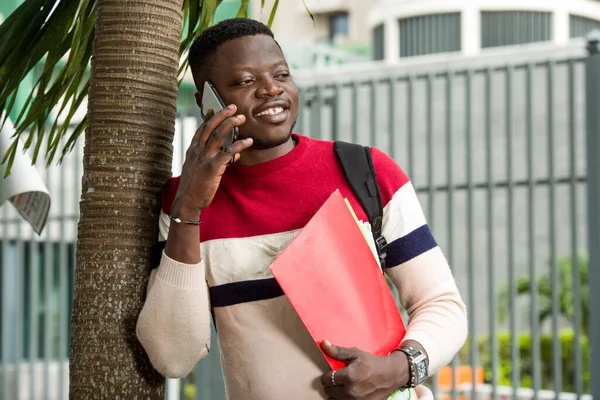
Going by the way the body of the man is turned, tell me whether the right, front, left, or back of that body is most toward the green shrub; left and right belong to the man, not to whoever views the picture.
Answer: back

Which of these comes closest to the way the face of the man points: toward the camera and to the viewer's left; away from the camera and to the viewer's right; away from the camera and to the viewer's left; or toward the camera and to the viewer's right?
toward the camera and to the viewer's right

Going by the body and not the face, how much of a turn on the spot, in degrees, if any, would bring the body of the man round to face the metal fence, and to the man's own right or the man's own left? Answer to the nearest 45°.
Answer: approximately 180°

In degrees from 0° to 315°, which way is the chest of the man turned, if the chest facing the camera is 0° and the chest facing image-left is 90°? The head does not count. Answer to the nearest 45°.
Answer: approximately 0°
